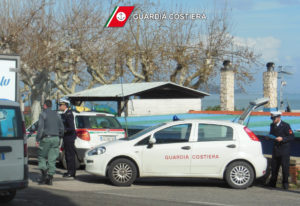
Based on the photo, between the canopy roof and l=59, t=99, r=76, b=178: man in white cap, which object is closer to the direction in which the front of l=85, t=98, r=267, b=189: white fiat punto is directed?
the man in white cap

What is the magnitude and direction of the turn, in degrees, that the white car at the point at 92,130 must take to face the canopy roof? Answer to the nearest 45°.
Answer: approximately 45° to its right

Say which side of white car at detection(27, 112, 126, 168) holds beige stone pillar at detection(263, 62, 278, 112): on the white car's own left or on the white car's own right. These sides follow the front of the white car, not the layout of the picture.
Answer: on the white car's own right

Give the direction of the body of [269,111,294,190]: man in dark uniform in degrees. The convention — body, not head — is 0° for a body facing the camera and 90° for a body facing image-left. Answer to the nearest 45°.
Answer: approximately 45°

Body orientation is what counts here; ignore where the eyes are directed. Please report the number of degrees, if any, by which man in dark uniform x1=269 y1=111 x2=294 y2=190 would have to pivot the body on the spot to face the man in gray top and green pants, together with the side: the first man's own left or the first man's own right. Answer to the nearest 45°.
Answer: approximately 45° to the first man's own right

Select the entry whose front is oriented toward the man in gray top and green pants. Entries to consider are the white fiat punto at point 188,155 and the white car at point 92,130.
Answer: the white fiat punto

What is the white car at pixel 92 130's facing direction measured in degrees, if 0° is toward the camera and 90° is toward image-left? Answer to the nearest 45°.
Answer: approximately 135°

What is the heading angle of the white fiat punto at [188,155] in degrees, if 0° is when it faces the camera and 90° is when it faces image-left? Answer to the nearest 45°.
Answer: approximately 90°

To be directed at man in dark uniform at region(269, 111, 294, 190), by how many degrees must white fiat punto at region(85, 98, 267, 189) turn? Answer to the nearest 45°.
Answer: approximately 180°

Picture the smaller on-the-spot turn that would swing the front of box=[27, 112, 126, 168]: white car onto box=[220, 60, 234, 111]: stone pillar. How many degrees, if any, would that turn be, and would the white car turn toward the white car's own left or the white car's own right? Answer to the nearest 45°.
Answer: approximately 90° to the white car's own right

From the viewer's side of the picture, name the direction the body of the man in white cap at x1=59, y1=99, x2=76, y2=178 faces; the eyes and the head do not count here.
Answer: to the viewer's left

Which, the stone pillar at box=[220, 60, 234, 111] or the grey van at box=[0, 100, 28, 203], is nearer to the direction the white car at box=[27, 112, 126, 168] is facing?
the stone pillar
